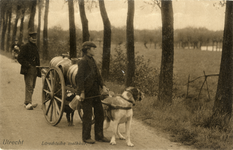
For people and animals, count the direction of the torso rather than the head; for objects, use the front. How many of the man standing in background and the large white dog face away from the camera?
0

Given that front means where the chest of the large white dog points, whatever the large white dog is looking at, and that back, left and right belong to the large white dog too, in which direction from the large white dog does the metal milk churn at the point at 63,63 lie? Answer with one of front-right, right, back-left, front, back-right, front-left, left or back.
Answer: back

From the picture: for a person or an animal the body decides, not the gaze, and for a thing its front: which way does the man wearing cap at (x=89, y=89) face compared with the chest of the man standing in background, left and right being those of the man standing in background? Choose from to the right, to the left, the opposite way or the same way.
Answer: the same way

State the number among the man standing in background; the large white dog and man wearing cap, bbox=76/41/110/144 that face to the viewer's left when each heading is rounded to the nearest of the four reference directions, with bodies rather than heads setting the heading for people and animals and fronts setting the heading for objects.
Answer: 0

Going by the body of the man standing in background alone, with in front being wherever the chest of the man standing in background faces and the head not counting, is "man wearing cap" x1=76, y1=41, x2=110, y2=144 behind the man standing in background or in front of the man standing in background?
in front

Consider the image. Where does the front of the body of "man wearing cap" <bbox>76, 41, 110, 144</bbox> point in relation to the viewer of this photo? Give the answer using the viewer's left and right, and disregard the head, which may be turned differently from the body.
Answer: facing the viewer and to the right of the viewer

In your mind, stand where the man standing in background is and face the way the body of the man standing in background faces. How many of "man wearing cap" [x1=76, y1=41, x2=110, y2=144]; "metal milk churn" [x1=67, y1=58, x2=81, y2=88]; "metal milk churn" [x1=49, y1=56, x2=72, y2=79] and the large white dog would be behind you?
0

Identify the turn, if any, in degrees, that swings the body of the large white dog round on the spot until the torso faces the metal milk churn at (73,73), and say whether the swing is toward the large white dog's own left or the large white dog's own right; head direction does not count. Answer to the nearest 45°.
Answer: approximately 180°

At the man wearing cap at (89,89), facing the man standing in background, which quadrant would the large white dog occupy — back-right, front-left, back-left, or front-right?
back-right

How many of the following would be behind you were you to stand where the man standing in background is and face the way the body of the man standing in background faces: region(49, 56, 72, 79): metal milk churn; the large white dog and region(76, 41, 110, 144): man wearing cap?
0

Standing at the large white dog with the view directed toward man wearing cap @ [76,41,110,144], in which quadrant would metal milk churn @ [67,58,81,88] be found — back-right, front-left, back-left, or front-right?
front-right
